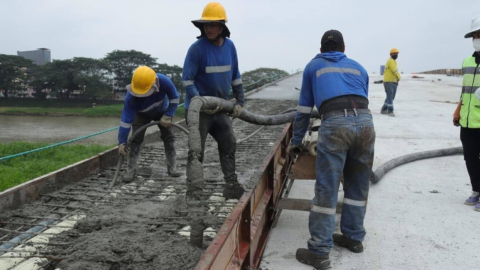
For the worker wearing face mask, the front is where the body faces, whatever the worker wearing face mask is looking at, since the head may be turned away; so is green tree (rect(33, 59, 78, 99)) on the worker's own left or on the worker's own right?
on the worker's own right

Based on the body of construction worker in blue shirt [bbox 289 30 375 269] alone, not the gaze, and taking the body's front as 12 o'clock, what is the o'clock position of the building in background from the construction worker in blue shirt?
The building in background is roughly at 12 o'clock from the construction worker in blue shirt.

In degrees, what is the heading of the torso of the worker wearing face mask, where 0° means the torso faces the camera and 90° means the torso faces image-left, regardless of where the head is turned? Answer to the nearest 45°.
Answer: approximately 45°

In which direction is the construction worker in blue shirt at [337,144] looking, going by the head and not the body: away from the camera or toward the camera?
away from the camera

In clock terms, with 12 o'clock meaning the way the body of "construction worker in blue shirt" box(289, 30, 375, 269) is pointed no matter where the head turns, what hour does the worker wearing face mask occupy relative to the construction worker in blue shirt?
The worker wearing face mask is roughly at 3 o'clock from the construction worker in blue shirt.

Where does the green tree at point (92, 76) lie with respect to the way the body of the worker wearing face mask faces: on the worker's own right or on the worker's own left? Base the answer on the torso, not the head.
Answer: on the worker's own right

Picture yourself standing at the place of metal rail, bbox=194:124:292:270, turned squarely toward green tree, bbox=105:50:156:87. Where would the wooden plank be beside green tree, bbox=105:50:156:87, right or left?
right
